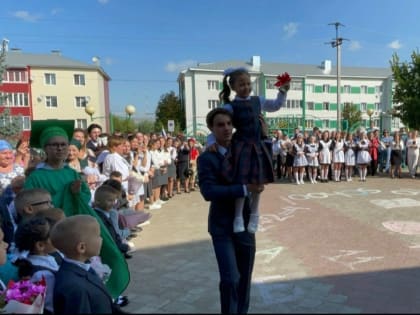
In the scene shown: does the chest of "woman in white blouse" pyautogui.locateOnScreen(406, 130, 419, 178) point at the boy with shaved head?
yes

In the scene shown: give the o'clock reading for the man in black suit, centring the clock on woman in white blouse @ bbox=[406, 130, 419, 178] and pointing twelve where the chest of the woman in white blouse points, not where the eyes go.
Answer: The man in black suit is roughly at 12 o'clock from the woman in white blouse.

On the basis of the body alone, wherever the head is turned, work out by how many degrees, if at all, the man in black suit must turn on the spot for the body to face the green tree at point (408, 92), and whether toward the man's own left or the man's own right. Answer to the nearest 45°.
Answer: approximately 90° to the man's own left

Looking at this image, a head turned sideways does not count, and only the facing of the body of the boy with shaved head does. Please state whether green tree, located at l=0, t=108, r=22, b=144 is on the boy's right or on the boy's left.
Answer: on the boy's left

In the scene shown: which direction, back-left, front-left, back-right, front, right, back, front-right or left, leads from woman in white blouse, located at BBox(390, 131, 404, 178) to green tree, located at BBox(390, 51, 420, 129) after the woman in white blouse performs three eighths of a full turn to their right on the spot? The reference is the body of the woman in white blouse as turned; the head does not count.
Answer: front-right

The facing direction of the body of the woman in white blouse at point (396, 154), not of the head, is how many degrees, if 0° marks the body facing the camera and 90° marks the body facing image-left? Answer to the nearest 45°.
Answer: approximately 0°

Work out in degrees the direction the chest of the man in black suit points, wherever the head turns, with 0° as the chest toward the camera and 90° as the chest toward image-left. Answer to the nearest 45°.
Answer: approximately 315°
